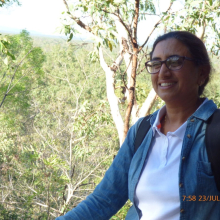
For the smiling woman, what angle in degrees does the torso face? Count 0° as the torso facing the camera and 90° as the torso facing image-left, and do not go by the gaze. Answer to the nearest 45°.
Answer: approximately 45°

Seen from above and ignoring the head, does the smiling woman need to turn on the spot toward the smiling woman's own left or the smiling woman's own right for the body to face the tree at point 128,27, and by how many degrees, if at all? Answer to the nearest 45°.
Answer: approximately 135° to the smiling woman's own right
